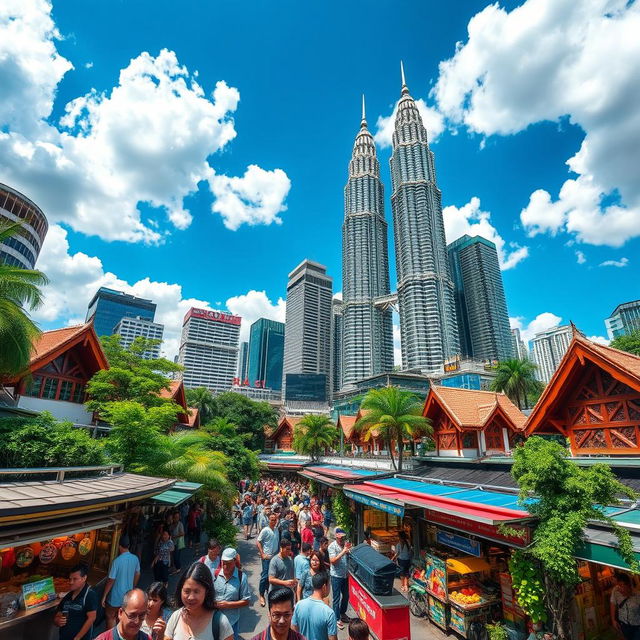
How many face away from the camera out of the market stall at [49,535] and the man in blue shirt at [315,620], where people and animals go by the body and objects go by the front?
1

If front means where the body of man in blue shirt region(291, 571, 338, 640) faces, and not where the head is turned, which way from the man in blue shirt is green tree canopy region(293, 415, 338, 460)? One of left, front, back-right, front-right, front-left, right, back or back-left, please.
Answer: front

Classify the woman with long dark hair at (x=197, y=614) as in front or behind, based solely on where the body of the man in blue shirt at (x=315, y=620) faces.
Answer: behind

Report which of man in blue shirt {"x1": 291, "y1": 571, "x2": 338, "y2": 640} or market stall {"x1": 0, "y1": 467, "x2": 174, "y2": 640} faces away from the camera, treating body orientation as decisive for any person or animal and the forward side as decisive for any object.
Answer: the man in blue shirt

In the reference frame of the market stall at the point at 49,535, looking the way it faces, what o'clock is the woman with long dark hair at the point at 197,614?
The woman with long dark hair is roughly at 1 o'clock from the market stall.

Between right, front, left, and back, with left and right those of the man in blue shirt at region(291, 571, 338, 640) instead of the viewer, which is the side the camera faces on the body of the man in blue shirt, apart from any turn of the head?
back

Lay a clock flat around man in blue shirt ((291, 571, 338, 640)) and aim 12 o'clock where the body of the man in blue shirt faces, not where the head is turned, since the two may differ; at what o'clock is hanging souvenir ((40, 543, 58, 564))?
The hanging souvenir is roughly at 10 o'clock from the man in blue shirt.

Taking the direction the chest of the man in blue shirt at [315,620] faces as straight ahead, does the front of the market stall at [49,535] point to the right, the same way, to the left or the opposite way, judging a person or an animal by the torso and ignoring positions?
to the right

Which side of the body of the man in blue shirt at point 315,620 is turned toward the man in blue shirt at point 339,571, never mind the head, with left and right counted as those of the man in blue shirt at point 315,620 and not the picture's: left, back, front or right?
front

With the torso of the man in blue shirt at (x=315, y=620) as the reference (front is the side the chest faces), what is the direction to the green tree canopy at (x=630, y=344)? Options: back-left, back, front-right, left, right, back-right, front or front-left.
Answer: front-right

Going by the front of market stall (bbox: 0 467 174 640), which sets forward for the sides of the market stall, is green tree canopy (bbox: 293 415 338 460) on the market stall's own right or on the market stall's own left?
on the market stall's own left

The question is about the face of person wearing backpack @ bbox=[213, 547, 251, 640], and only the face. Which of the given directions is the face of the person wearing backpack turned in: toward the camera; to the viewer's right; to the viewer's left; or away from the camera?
toward the camera

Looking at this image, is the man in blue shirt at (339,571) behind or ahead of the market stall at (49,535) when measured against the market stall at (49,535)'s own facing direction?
ahead

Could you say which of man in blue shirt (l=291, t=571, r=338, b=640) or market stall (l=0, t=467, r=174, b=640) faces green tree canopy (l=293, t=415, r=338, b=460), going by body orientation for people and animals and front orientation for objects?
the man in blue shirt

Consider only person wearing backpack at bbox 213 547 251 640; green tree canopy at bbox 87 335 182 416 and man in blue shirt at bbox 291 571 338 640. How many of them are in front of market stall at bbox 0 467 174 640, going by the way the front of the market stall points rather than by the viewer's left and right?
2

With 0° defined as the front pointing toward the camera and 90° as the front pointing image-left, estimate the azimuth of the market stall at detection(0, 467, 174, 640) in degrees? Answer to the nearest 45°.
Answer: approximately 315°

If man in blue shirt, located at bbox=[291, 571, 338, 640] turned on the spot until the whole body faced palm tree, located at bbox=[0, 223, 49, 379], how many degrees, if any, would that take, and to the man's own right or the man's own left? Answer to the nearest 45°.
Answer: approximately 90° to the man's own left

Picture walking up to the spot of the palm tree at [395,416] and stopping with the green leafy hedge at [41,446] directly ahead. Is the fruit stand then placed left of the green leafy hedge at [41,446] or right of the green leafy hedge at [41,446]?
left
